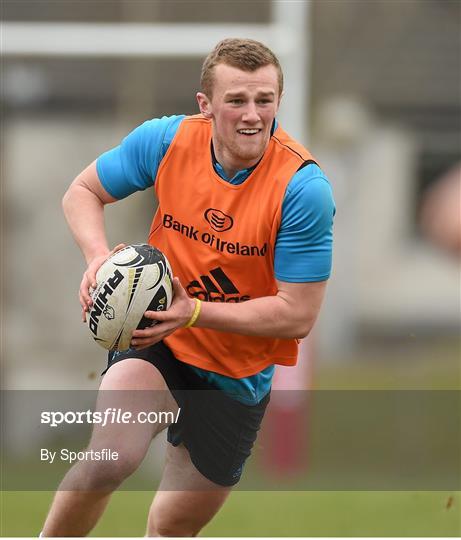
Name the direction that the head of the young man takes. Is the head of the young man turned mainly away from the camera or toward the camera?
toward the camera

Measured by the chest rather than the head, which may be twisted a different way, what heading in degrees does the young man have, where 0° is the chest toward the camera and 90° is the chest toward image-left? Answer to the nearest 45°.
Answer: approximately 0°
